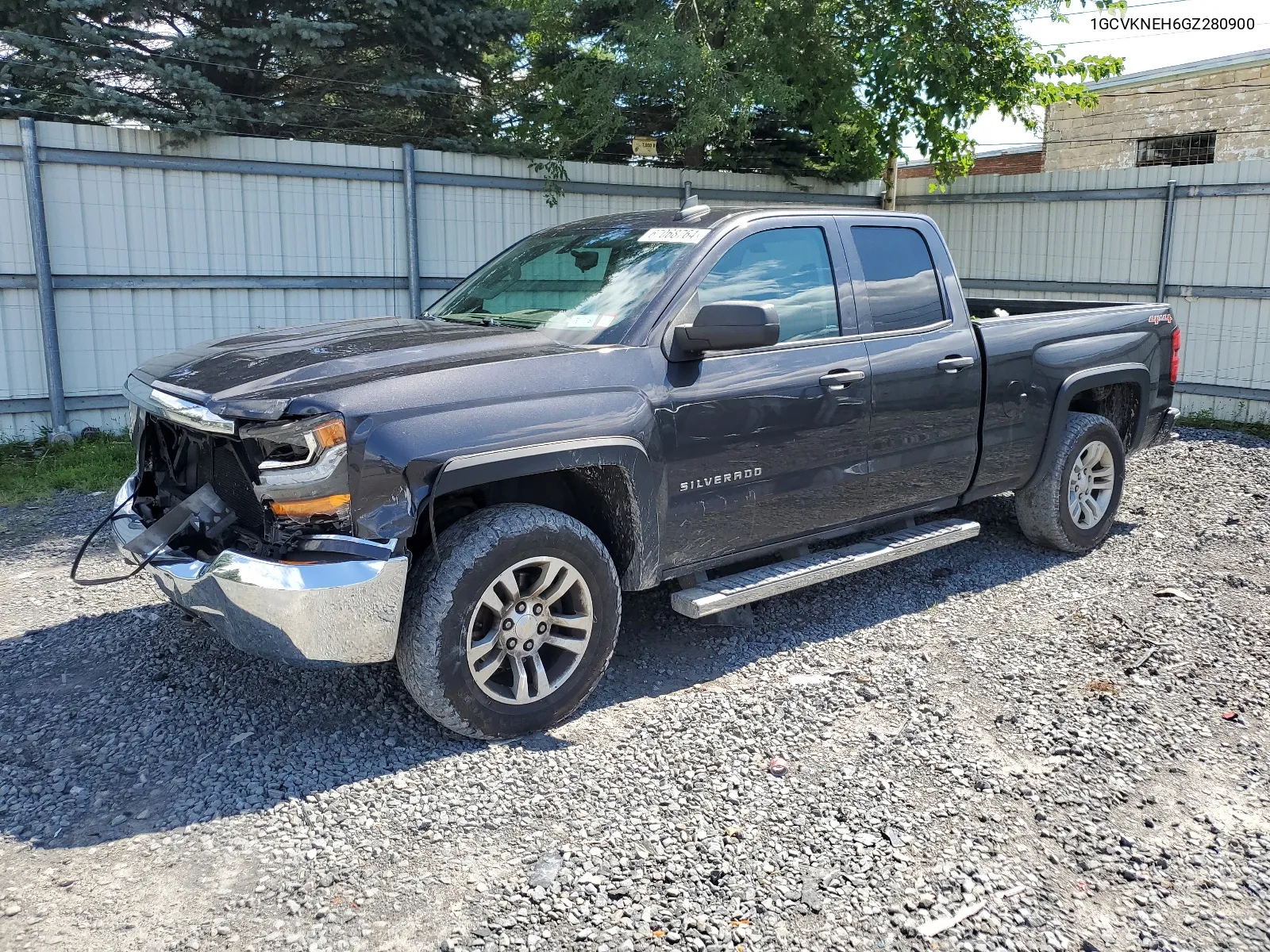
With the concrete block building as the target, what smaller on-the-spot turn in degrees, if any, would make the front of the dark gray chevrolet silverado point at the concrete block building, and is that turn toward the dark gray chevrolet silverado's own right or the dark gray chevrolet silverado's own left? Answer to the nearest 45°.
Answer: approximately 180°

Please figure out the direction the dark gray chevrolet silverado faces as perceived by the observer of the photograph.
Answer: facing the viewer and to the left of the viewer
